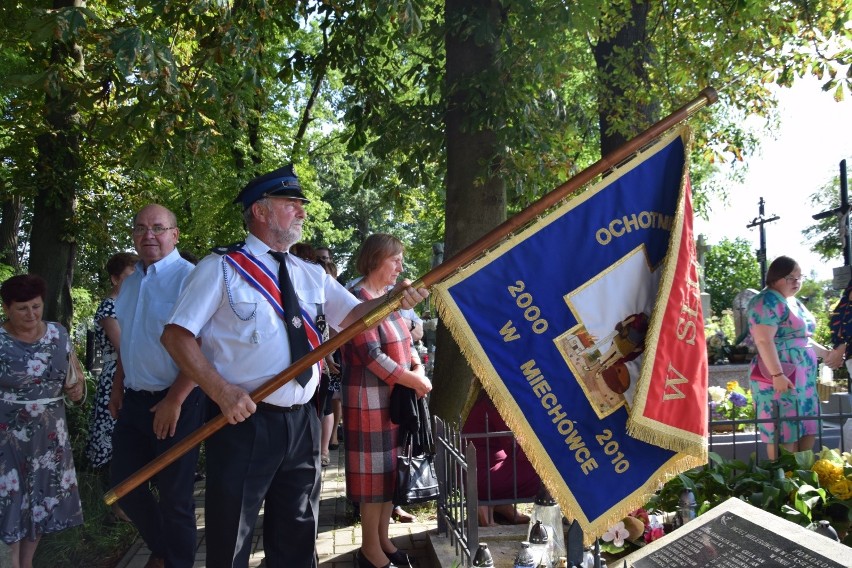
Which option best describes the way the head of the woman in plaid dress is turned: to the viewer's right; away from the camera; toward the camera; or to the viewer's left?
to the viewer's right

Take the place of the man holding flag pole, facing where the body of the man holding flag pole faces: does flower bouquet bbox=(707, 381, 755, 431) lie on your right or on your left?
on your left

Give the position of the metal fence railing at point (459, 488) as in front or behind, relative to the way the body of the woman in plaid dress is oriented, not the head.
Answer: in front

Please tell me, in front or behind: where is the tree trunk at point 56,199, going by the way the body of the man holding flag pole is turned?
behind

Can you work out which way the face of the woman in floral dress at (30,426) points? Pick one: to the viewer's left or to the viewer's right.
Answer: to the viewer's right

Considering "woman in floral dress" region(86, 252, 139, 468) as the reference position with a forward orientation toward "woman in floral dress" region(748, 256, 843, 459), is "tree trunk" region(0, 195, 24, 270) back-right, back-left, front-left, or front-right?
back-left

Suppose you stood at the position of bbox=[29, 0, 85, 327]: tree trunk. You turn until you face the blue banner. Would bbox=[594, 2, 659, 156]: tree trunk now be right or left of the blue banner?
left

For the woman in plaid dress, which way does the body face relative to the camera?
to the viewer's right

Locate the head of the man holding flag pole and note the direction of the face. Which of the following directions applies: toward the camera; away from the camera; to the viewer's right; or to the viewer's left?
to the viewer's right
